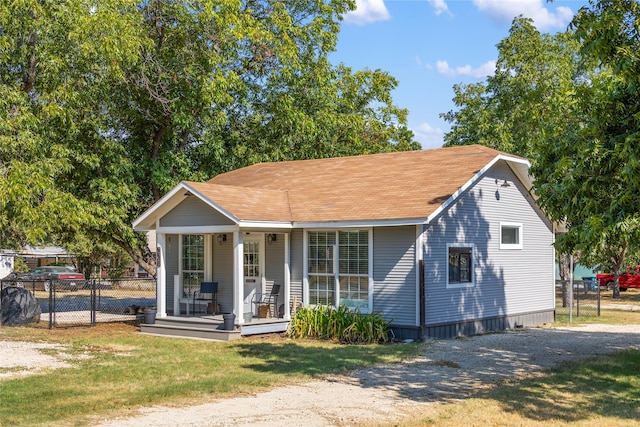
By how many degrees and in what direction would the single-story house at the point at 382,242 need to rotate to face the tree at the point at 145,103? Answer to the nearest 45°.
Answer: approximately 90° to its right

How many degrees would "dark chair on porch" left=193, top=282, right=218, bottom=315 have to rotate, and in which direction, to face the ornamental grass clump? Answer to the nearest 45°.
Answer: approximately 90° to its left

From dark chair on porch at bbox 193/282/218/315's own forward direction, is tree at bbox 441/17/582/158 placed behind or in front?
behind

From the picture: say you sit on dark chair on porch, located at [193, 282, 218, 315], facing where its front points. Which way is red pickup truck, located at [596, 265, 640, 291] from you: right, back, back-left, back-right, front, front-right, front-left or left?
back

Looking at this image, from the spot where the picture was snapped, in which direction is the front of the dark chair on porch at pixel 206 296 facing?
facing the viewer and to the left of the viewer

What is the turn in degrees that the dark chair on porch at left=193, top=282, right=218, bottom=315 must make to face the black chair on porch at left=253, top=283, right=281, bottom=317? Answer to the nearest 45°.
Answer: approximately 90° to its left

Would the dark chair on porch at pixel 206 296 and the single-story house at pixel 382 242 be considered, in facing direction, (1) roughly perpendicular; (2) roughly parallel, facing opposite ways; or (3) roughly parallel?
roughly parallel

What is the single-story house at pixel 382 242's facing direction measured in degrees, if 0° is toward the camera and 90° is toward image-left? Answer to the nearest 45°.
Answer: approximately 45°

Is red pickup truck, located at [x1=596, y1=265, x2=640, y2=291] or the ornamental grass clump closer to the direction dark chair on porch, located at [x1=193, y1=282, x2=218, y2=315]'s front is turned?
the ornamental grass clump
